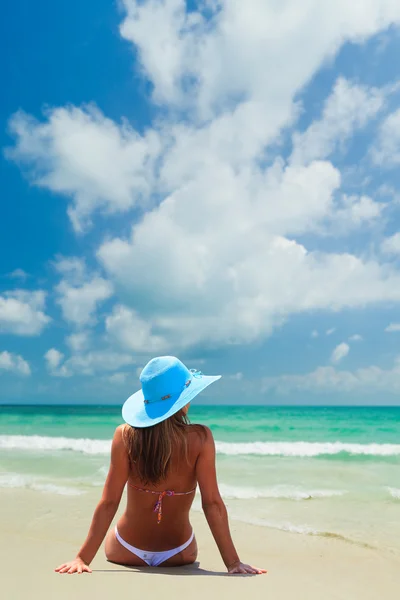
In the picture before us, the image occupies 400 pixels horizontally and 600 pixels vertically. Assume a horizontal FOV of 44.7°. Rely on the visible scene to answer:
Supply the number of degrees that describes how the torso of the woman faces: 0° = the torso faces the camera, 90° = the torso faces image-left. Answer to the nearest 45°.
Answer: approximately 180°

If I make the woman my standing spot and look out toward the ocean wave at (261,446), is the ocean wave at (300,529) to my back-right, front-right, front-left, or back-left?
front-right

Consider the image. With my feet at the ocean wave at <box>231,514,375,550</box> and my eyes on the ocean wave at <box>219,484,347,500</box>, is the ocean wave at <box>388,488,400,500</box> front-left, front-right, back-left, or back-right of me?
front-right

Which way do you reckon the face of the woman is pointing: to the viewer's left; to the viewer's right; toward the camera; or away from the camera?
away from the camera

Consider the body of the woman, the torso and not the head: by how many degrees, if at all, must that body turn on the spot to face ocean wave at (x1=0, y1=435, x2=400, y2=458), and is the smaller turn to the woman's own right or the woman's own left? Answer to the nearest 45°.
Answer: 0° — they already face it

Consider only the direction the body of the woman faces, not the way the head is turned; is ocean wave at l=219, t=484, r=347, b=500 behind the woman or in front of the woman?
in front

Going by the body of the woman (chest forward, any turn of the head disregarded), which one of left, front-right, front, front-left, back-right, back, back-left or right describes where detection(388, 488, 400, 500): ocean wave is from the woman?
front-right

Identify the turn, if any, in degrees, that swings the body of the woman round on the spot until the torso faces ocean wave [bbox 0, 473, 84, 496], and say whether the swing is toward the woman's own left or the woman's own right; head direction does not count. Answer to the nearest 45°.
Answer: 0° — they already face it

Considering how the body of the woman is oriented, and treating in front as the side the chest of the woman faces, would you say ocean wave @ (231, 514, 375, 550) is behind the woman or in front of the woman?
in front
